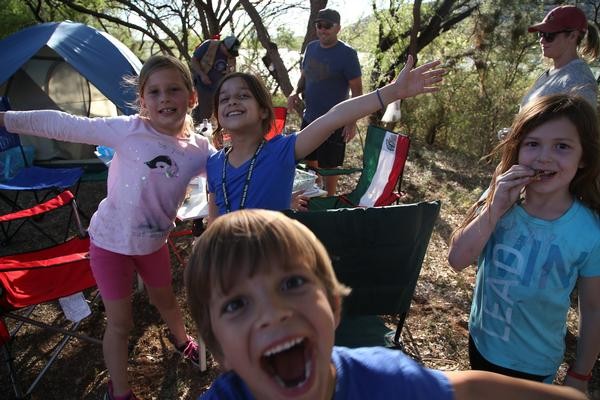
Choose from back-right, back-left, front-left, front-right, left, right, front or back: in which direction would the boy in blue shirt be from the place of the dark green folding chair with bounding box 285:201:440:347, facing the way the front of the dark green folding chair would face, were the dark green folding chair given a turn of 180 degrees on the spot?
front

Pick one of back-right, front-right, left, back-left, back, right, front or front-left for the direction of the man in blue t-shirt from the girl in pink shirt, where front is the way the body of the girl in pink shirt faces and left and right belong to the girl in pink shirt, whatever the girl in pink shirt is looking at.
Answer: back-left

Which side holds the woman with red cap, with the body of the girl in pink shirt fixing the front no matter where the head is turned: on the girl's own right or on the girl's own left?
on the girl's own left

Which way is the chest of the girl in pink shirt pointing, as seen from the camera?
toward the camera

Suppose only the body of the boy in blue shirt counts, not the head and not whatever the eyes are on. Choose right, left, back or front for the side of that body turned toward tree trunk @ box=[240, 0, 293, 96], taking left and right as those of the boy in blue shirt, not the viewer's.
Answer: back

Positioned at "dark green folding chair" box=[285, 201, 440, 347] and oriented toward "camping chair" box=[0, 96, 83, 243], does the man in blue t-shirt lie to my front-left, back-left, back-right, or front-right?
front-right

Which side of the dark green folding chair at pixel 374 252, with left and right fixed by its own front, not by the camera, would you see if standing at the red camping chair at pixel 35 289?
left

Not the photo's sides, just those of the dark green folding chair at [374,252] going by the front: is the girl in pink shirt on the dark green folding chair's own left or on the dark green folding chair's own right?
on the dark green folding chair's own left

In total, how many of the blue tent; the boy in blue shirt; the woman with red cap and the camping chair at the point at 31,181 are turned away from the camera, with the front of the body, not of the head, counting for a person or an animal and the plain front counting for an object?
0

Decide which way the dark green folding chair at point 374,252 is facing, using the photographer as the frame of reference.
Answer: facing away from the viewer

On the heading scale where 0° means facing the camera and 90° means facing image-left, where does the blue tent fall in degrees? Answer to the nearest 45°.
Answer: approximately 0°
